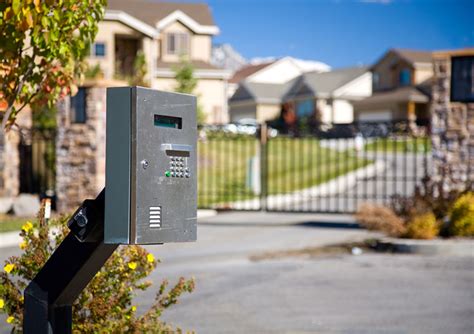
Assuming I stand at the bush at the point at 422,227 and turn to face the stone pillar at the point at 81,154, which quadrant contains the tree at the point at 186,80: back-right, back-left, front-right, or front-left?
front-right

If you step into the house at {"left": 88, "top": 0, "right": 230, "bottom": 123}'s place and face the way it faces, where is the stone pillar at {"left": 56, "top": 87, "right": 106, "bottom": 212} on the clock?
The stone pillar is roughly at 12 o'clock from the house.

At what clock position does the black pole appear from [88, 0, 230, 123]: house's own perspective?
The black pole is roughly at 12 o'clock from the house.

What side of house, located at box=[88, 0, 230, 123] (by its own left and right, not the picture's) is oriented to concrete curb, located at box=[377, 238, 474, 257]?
front

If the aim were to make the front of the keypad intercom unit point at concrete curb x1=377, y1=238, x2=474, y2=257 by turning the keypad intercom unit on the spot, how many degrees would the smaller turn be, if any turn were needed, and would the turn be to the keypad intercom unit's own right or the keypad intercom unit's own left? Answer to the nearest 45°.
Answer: approximately 90° to the keypad intercom unit's own left

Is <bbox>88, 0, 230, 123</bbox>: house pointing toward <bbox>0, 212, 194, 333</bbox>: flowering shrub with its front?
yes

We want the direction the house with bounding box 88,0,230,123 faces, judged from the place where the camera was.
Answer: facing the viewer

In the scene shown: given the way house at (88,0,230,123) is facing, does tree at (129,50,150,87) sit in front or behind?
in front

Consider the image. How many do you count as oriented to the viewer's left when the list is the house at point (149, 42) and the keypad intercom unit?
0

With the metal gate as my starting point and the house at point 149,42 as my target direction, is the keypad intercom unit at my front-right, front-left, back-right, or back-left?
back-left

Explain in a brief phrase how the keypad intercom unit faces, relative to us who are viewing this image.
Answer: facing the viewer and to the right of the viewer

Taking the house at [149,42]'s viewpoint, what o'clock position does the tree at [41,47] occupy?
The tree is roughly at 12 o'clock from the house.

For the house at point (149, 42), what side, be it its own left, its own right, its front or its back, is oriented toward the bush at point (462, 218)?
front

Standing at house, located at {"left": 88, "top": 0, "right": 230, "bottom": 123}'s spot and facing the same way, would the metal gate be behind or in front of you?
in front

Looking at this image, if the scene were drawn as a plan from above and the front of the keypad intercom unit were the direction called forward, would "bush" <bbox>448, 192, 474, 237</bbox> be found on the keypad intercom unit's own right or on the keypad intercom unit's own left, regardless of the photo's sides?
on the keypad intercom unit's own left
